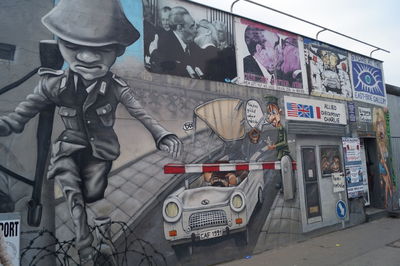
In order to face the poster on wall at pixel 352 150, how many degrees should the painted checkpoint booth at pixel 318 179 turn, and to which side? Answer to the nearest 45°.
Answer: approximately 90° to its left

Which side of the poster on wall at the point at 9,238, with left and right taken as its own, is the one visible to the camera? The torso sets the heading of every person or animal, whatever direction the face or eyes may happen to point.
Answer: front

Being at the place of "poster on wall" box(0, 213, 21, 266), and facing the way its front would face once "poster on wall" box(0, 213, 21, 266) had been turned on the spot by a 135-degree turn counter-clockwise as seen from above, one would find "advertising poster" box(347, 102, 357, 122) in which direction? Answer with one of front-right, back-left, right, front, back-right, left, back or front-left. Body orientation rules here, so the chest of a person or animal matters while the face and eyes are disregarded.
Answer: front-right

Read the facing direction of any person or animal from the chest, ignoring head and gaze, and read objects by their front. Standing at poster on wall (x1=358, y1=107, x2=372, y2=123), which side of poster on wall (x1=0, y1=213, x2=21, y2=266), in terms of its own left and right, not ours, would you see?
left

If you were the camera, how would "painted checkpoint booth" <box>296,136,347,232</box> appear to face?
facing the viewer and to the right of the viewer

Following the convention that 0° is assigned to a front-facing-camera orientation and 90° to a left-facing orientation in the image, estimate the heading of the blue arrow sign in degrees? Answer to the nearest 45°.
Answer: approximately 315°

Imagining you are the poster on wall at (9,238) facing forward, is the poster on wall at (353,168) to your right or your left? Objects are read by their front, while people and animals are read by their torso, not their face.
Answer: on your left

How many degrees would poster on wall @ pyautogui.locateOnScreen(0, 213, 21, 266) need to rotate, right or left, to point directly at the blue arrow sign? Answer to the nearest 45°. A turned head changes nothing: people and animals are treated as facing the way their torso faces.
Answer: approximately 90° to its left

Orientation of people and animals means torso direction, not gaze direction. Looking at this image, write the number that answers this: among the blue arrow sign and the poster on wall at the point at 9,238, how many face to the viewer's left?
0
